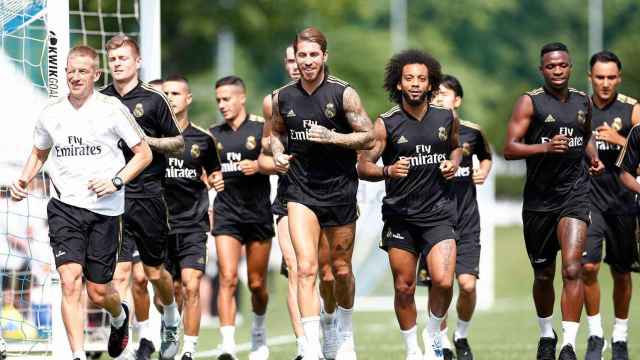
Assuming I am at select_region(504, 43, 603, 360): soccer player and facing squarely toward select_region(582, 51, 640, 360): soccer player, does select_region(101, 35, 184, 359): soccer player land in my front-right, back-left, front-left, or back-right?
back-left

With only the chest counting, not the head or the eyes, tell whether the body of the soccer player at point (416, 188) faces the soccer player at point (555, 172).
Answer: no

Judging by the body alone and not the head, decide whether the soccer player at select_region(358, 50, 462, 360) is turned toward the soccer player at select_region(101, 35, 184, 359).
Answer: no

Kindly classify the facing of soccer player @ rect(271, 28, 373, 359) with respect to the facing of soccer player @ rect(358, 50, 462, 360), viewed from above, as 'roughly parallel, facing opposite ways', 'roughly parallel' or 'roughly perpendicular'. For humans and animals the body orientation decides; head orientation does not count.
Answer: roughly parallel

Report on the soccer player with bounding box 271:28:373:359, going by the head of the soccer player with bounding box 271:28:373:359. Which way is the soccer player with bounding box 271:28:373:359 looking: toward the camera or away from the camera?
toward the camera

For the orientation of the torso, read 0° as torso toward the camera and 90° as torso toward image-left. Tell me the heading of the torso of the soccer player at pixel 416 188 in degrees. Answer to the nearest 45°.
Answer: approximately 0°

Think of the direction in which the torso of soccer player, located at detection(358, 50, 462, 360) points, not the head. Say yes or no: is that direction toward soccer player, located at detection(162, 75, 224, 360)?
no

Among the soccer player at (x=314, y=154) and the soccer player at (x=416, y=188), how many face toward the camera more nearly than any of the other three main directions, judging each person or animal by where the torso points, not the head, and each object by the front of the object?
2

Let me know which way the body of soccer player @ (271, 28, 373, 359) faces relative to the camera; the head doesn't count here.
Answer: toward the camera

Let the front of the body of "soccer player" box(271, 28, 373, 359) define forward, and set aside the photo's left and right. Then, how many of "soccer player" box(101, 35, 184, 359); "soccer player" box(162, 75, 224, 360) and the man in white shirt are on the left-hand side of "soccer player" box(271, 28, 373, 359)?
0

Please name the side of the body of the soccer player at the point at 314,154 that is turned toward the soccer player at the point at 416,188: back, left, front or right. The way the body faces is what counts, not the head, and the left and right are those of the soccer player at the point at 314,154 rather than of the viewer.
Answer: left

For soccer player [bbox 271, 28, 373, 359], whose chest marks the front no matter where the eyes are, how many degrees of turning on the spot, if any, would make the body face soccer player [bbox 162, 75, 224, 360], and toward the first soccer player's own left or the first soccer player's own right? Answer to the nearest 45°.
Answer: approximately 135° to the first soccer player's own right

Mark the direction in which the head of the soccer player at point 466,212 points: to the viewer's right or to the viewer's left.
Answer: to the viewer's left

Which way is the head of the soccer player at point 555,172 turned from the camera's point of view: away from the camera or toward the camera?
toward the camera
